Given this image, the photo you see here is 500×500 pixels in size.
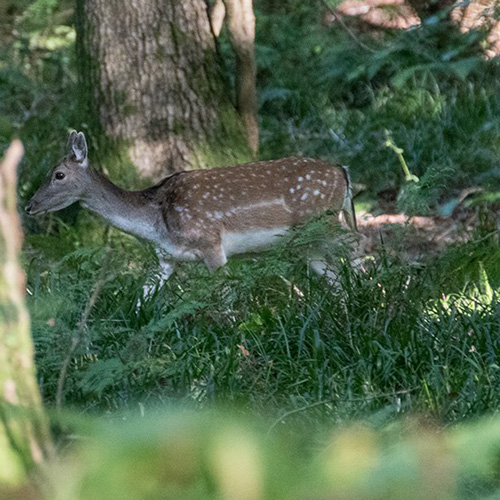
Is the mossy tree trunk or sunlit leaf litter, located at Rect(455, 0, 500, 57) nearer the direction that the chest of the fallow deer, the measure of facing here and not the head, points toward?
the mossy tree trunk

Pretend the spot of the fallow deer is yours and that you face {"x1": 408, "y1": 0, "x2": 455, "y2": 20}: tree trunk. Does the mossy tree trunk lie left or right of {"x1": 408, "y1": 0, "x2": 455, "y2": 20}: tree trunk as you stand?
left

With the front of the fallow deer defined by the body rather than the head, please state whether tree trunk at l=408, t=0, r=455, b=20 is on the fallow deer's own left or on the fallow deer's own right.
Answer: on the fallow deer's own right

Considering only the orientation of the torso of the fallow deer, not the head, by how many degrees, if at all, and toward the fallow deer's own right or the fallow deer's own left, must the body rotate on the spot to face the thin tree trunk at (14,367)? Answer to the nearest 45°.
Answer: approximately 90° to the fallow deer's own left

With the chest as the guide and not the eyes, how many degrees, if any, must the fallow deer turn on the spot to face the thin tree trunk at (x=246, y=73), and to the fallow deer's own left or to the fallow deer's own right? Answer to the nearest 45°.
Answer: approximately 90° to the fallow deer's own right

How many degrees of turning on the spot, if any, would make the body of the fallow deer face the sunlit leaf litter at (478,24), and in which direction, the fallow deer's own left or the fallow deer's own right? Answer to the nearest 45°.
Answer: approximately 135° to the fallow deer's own right

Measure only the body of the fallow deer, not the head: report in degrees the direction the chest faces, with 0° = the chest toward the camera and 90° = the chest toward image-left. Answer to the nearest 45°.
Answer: approximately 90°

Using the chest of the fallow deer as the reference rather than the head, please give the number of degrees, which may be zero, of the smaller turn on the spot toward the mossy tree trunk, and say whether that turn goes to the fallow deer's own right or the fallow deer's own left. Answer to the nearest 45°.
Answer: approximately 45° to the fallow deer's own right

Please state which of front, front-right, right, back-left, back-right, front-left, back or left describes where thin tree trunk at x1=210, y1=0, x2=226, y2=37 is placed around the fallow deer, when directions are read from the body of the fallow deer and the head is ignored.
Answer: right
